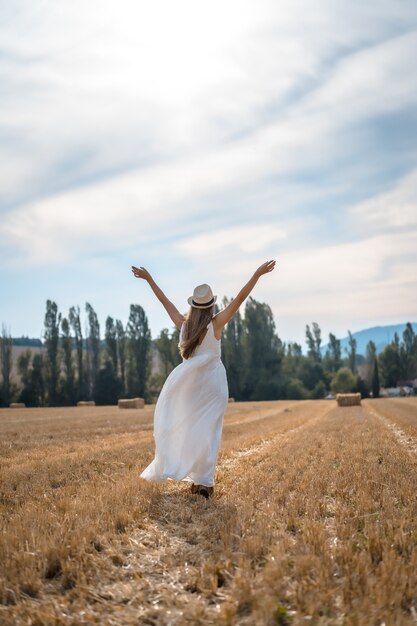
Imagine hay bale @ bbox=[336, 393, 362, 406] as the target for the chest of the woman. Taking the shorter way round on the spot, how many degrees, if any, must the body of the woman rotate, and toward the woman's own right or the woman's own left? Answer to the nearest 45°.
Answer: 0° — they already face it

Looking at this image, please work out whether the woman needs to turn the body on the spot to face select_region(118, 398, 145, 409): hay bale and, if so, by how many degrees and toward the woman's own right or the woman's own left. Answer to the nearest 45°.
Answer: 0° — they already face it

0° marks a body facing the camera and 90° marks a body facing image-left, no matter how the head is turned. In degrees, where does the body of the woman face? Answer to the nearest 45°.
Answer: approximately 180°

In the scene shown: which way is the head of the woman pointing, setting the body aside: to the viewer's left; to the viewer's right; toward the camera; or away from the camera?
away from the camera
